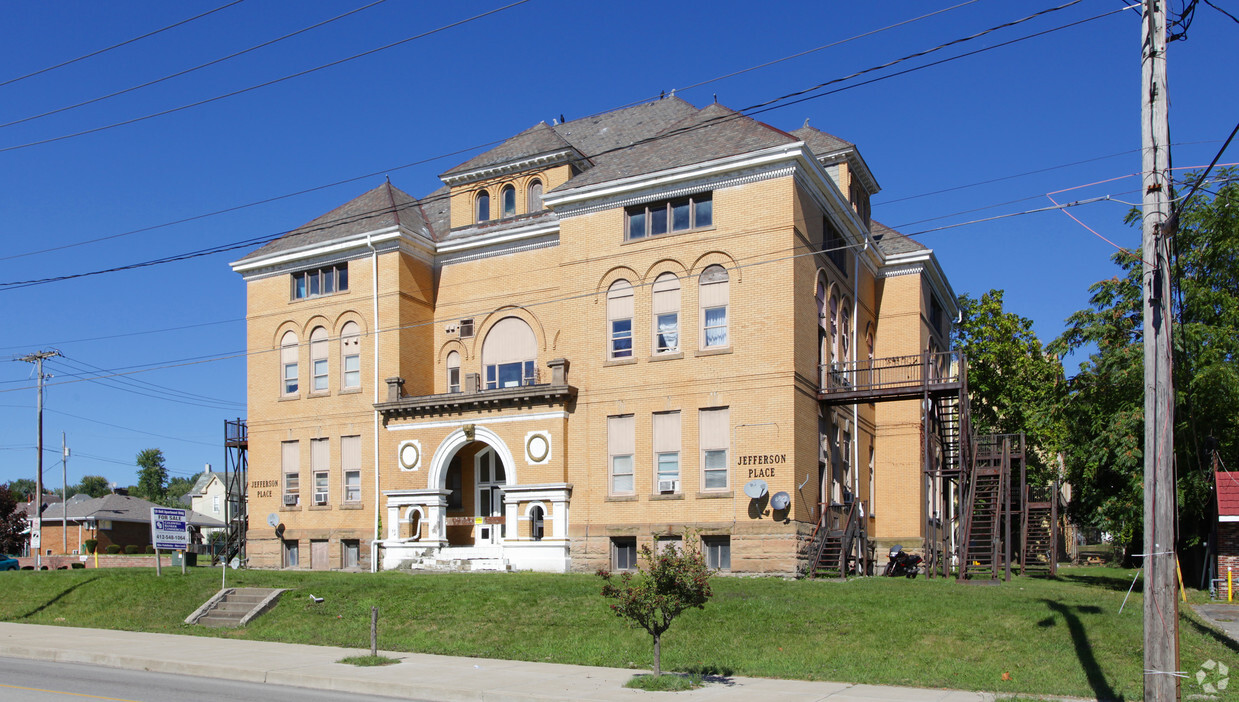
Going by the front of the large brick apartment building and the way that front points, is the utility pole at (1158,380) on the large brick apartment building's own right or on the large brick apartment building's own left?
on the large brick apartment building's own left

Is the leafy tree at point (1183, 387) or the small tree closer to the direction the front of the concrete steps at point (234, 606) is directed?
the small tree

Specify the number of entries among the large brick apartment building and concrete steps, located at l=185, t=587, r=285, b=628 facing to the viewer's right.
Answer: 0

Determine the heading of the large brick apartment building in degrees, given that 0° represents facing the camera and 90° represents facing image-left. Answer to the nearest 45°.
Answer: approximately 45°

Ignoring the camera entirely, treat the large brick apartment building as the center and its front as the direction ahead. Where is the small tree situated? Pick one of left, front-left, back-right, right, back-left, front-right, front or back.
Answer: front-left

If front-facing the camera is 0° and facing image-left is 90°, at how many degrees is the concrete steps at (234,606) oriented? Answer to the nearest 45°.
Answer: approximately 45°

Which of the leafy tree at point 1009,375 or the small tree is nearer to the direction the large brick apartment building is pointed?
the small tree
